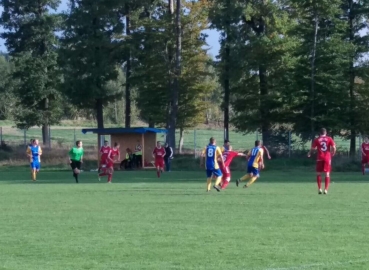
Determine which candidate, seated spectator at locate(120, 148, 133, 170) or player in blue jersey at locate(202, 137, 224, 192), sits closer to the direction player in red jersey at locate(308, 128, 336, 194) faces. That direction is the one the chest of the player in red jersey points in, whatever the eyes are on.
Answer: the seated spectator

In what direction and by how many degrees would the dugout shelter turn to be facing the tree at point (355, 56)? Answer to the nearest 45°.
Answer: approximately 90° to its left

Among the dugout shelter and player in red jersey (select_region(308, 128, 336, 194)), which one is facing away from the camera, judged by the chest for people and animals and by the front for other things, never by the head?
the player in red jersey

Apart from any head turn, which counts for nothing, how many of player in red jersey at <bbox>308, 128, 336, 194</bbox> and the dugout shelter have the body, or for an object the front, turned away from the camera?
1

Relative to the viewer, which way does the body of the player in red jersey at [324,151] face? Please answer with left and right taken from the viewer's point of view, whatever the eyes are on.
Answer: facing away from the viewer

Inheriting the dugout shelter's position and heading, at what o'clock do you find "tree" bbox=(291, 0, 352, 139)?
The tree is roughly at 9 o'clock from the dugout shelter.

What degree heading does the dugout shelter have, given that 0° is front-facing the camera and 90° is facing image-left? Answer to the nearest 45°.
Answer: approximately 0°

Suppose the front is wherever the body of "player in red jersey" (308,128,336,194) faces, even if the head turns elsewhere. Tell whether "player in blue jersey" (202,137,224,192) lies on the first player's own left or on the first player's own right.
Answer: on the first player's own left

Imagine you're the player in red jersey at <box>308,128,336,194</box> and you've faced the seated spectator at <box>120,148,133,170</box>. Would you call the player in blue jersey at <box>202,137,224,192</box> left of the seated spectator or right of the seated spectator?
left

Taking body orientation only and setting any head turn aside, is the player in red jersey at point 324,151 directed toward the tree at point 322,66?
yes

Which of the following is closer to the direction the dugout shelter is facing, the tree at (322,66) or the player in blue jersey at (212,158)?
the player in blue jersey

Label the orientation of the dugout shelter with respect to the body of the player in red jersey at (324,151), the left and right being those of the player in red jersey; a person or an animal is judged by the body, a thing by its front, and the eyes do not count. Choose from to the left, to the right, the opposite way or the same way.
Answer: the opposite way

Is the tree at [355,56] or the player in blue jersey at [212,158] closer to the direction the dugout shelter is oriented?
the player in blue jersey
